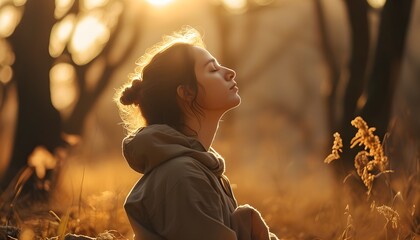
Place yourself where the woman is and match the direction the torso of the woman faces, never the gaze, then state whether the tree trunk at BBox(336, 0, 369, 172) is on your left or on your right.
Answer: on your left

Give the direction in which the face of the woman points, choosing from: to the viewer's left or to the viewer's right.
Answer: to the viewer's right

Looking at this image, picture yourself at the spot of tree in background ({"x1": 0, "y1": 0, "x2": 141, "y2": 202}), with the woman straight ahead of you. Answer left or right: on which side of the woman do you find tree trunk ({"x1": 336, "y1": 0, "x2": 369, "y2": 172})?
left

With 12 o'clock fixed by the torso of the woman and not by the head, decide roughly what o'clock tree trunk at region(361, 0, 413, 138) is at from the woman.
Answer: The tree trunk is roughly at 10 o'clock from the woman.

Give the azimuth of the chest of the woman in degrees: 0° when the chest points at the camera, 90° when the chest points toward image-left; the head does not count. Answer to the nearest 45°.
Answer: approximately 270°

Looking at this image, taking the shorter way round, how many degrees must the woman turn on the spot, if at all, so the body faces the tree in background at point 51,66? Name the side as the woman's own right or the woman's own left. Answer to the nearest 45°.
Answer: approximately 90° to the woman's own left

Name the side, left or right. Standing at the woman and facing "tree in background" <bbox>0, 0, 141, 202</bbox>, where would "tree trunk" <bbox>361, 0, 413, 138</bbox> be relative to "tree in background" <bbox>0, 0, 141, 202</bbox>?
right

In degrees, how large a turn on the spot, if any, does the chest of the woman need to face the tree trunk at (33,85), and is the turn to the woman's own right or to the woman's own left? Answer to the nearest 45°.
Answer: approximately 90° to the woman's own left

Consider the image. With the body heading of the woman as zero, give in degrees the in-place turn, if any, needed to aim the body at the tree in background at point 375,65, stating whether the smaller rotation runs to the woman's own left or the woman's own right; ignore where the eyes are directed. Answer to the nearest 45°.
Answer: approximately 45° to the woman's own left
